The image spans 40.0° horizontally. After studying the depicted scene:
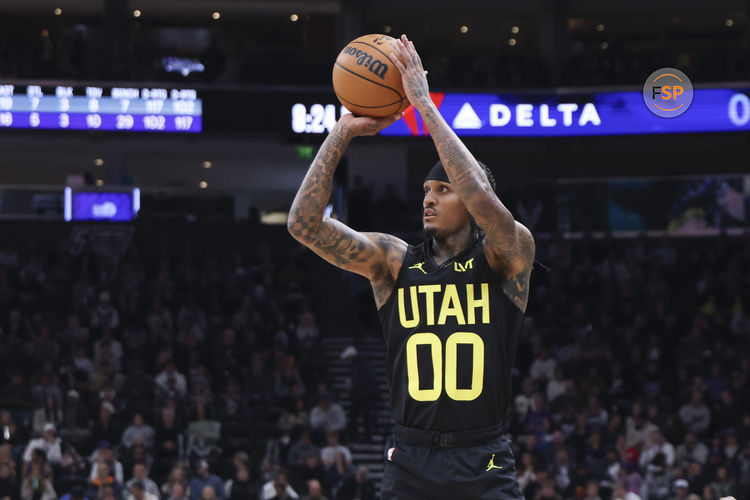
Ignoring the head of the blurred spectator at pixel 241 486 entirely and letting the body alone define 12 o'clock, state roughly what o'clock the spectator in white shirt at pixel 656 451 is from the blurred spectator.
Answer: The spectator in white shirt is roughly at 9 o'clock from the blurred spectator.

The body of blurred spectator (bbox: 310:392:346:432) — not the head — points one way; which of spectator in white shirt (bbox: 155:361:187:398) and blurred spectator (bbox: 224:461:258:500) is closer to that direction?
the blurred spectator

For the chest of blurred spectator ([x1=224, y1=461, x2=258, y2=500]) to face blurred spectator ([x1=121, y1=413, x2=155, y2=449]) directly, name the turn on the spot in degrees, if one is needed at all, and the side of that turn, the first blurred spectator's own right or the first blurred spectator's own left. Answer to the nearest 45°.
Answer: approximately 135° to the first blurred spectator's own right

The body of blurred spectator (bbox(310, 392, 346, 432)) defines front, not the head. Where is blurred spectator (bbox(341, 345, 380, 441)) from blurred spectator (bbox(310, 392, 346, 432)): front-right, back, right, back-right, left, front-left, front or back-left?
back-left
